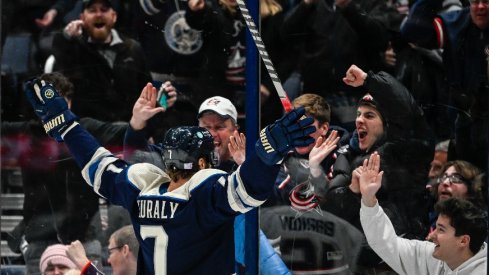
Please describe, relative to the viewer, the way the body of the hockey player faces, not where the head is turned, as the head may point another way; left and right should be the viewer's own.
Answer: facing away from the viewer and to the right of the viewer
